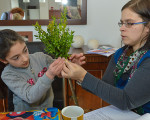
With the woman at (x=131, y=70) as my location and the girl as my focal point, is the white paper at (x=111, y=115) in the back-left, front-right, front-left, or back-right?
front-left

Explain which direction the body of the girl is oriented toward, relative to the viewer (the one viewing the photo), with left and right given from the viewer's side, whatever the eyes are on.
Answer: facing the viewer and to the right of the viewer

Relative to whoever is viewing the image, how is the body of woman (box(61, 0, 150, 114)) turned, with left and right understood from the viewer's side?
facing the viewer and to the left of the viewer

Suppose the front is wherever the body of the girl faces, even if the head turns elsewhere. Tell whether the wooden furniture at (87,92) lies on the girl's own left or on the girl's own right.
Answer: on the girl's own left

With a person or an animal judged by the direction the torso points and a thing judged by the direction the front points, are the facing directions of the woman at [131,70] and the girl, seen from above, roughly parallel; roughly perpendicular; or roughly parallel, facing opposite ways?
roughly perpendicular

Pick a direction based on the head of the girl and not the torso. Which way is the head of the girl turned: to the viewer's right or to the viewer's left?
to the viewer's right

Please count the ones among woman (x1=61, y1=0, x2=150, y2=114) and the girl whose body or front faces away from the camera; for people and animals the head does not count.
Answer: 0
